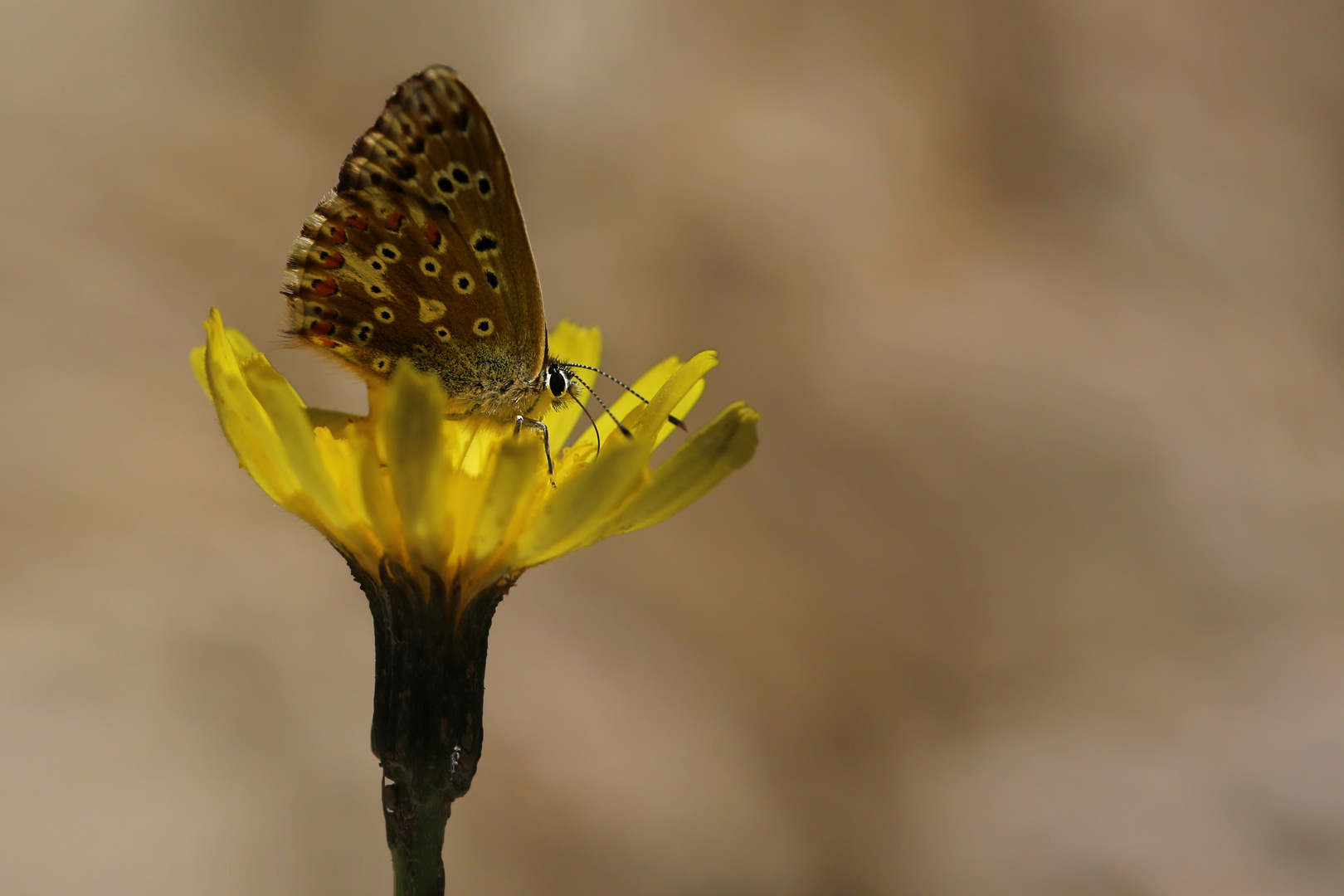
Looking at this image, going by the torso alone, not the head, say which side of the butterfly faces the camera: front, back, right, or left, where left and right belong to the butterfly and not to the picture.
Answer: right
